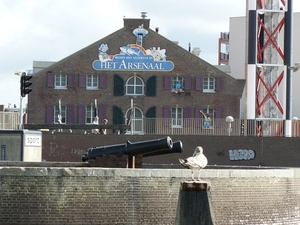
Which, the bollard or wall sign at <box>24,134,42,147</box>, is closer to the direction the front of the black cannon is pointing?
the bollard

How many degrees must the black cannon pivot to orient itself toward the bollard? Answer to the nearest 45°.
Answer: approximately 45° to its right

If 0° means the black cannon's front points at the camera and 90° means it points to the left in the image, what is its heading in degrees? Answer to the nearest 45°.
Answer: approximately 315°

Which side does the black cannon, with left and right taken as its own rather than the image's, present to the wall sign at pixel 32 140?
back

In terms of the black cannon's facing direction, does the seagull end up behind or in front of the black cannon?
in front

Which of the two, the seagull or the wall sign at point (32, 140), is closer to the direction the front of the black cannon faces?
the seagull
